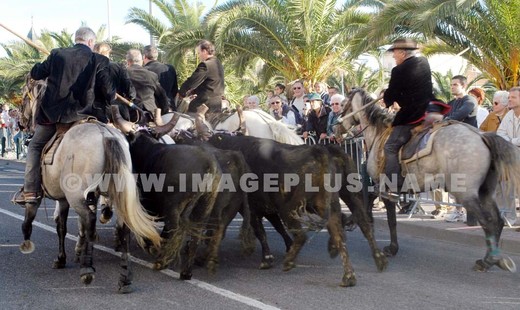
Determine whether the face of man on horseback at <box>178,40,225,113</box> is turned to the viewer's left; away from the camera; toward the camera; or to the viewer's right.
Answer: to the viewer's left

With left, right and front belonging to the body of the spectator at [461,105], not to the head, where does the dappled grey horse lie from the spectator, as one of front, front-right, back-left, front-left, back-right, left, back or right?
front-left

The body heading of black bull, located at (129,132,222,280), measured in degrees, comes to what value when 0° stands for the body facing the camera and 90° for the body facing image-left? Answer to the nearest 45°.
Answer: approximately 135°

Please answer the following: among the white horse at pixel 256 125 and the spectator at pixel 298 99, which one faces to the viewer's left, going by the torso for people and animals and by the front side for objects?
the white horse

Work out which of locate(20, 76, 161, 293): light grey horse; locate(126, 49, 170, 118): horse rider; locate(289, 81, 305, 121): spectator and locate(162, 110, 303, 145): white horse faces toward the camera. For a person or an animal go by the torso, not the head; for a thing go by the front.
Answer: the spectator

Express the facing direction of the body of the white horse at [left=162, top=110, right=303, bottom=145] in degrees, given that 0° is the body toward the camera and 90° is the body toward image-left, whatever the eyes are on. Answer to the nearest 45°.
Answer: approximately 90°

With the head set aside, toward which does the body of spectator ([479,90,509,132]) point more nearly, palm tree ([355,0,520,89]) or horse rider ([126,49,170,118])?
the horse rider

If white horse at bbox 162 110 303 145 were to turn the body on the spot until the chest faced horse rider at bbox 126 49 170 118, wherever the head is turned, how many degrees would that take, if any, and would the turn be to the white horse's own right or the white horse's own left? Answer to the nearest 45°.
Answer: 0° — it already faces them

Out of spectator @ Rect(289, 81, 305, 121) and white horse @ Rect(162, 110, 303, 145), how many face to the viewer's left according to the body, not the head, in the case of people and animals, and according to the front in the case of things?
1

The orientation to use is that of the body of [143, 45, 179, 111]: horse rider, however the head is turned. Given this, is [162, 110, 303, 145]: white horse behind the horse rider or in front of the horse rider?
behind

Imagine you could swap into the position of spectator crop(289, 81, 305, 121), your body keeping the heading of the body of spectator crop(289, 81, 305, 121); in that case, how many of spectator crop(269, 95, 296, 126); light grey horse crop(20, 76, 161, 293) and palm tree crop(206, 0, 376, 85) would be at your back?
1
